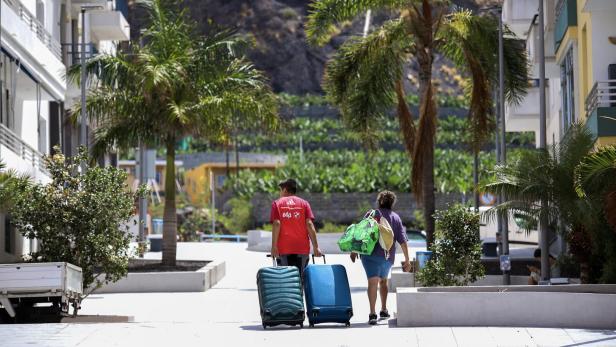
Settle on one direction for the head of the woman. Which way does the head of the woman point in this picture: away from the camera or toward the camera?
away from the camera

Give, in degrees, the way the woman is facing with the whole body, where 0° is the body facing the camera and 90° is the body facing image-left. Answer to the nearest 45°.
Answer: approximately 180°

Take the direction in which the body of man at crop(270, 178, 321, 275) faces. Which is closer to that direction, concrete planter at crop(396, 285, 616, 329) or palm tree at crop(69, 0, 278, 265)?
the palm tree

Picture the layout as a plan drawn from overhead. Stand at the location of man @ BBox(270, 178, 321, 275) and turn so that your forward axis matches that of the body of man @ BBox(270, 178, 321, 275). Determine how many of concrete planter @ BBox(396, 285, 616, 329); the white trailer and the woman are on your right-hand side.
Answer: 2

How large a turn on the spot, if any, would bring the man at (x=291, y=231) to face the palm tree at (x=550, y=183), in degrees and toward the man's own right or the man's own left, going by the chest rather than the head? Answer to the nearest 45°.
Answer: approximately 45° to the man's own right

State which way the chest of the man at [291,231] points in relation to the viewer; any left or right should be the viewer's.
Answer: facing away from the viewer

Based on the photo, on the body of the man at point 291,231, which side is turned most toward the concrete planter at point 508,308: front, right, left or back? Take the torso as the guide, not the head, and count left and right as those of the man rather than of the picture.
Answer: right

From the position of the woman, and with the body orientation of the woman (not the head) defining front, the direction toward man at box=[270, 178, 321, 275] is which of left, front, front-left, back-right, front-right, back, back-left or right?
left

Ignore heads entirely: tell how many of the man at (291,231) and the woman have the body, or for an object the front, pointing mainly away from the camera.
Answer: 2

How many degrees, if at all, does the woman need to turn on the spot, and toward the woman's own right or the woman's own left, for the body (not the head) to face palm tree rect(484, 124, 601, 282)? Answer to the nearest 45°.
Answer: approximately 45° to the woman's own right
